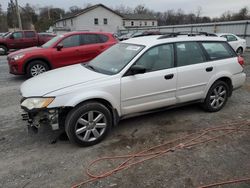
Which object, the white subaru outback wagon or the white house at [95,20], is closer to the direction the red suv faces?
the white subaru outback wagon

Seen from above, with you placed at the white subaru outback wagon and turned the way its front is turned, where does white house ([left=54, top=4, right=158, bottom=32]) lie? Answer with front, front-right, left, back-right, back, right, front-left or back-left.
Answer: back-right

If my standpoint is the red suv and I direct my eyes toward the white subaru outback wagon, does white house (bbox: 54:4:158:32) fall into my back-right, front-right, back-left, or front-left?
back-left

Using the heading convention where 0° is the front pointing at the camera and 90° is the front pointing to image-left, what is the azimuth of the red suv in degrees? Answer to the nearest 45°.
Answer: approximately 45°

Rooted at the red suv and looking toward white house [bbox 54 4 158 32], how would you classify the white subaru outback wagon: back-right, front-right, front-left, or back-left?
back-right

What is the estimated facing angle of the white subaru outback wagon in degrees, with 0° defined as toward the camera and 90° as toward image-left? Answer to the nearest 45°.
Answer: approximately 45°

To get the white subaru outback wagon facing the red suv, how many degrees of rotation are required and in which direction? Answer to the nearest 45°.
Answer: approximately 90° to its right

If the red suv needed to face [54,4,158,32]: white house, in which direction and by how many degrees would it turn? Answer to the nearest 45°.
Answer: approximately 135° to its right
